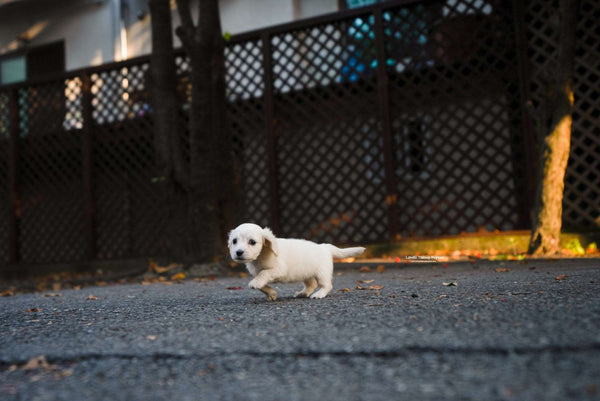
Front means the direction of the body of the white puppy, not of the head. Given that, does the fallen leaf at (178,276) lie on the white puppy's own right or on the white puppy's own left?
on the white puppy's own right

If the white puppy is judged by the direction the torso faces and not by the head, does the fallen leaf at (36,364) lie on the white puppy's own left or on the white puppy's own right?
on the white puppy's own left

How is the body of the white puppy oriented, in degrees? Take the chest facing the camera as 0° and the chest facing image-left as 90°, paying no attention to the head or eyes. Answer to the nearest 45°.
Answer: approximately 90°

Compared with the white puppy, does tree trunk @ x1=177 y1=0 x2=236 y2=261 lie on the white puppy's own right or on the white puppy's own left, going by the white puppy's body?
on the white puppy's own right

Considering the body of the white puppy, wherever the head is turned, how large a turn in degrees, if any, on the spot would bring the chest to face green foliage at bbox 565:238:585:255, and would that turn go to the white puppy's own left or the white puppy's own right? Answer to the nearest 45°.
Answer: approximately 135° to the white puppy's own right

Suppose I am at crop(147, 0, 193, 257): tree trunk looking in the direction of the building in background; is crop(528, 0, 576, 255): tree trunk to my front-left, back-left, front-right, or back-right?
back-right

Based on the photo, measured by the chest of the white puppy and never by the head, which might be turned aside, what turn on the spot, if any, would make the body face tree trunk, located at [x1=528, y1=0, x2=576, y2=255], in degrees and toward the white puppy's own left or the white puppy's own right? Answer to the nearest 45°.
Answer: approximately 135° to the white puppy's own right

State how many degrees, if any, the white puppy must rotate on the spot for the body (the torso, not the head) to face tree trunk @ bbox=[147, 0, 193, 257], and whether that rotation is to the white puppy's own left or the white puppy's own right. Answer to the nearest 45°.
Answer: approximately 90° to the white puppy's own right

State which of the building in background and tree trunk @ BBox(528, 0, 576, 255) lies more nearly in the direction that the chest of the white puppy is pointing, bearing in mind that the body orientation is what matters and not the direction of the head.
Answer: the building in background

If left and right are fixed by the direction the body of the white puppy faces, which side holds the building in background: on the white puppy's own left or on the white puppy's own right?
on the white puppy's own right
